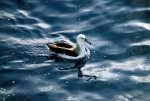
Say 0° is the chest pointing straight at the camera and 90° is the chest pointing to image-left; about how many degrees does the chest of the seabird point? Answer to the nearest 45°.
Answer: approximately 270°
